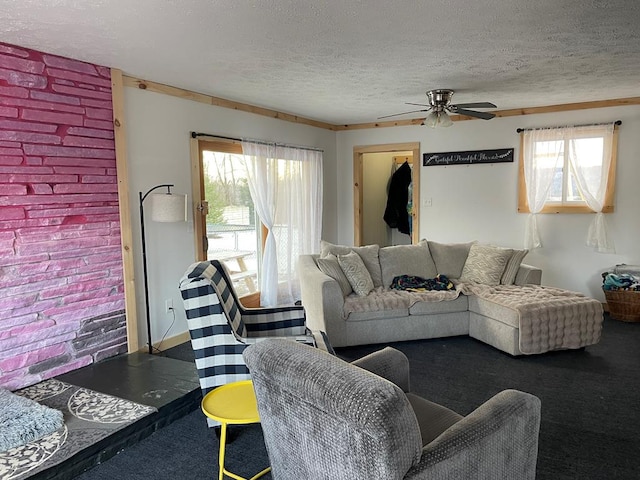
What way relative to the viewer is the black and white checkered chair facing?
to the viewer's right

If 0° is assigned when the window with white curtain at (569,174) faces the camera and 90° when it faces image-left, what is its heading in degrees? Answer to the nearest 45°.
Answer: approximately 0°

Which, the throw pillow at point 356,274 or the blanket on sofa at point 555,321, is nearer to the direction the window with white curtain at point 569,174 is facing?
the blanket on sofa

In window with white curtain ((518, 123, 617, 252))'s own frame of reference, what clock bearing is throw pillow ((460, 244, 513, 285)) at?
The throw pillow is roughly at 1 o'clock from the window with white curtain.

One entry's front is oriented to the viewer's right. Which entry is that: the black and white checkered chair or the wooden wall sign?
the black and white checkered chair

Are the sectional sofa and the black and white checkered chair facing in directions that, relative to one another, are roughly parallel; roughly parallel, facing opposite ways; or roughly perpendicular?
roughly perpendicular

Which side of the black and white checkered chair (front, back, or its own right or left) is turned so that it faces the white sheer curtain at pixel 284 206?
left

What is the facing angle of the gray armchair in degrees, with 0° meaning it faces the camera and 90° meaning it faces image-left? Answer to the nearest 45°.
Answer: approximately 225°

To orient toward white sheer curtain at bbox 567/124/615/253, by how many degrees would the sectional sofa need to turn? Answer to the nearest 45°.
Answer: approximately 90° to its left

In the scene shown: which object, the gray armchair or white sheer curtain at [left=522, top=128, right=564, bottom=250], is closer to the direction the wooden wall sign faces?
the gray armchair

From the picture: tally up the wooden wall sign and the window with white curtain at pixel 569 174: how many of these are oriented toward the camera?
2

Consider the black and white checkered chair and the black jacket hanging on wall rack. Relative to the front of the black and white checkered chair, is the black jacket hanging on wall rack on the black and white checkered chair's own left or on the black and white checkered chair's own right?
on the black and white checkered chair's own left

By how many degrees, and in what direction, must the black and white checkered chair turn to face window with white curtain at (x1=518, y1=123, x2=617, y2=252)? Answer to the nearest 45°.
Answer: approximately 45° to its left

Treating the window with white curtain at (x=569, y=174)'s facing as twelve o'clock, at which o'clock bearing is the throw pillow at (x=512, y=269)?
The throw pillow is roughly at 1 o'clock from the window with white curtain.
